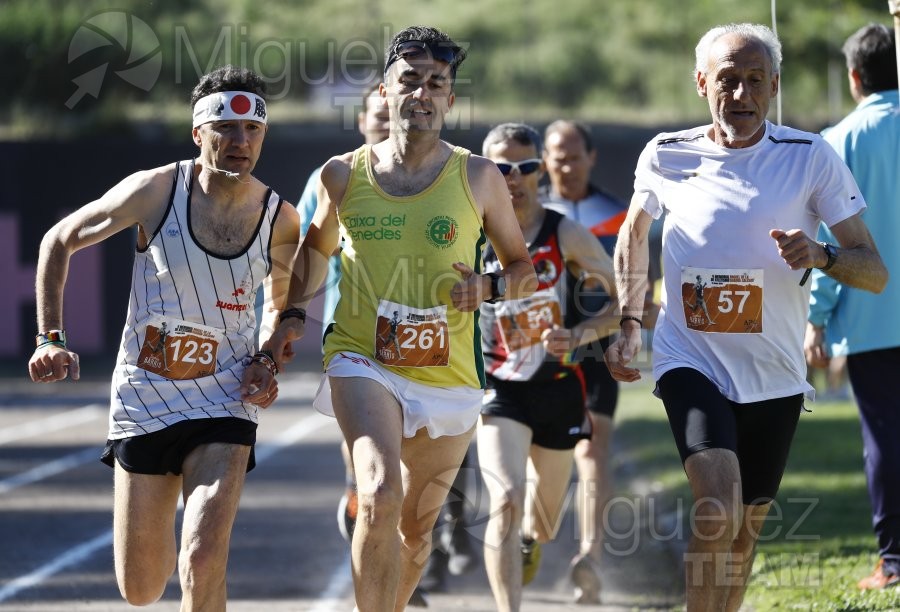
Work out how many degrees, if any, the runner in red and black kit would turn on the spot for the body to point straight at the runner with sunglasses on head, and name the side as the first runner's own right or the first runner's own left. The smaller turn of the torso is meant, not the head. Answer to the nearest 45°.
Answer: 0° — they already face them

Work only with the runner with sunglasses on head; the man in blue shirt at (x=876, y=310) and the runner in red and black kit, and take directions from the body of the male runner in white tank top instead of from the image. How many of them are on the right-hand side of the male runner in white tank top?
0

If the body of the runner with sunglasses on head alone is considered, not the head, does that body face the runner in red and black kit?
no

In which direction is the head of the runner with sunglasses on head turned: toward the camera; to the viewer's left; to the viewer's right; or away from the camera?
toward the camera

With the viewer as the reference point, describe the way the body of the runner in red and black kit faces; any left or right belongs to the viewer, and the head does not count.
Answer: facing the viewer

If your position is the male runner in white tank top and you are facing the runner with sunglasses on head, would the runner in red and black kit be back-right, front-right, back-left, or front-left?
front-left

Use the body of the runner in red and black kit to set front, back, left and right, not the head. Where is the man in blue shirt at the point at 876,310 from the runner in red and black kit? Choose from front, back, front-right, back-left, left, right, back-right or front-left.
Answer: left

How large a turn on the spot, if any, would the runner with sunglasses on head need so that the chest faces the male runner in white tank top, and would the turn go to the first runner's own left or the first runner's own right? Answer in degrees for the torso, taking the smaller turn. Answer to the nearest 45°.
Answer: approximately 90° to the first runner's own right

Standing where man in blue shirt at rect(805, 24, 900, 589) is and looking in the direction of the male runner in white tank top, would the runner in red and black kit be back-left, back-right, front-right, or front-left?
front-right

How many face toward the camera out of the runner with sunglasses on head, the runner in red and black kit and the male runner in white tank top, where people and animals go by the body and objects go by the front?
3

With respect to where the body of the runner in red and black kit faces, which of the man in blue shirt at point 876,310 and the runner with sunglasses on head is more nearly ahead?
the runner with sunglasses on head

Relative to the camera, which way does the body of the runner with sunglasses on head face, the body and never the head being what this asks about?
toward the camera

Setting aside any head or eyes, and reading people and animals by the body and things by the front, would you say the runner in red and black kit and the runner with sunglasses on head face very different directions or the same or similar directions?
same or similar directions

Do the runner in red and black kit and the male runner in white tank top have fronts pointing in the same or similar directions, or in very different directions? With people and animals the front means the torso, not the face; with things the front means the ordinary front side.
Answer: same or similar directions
